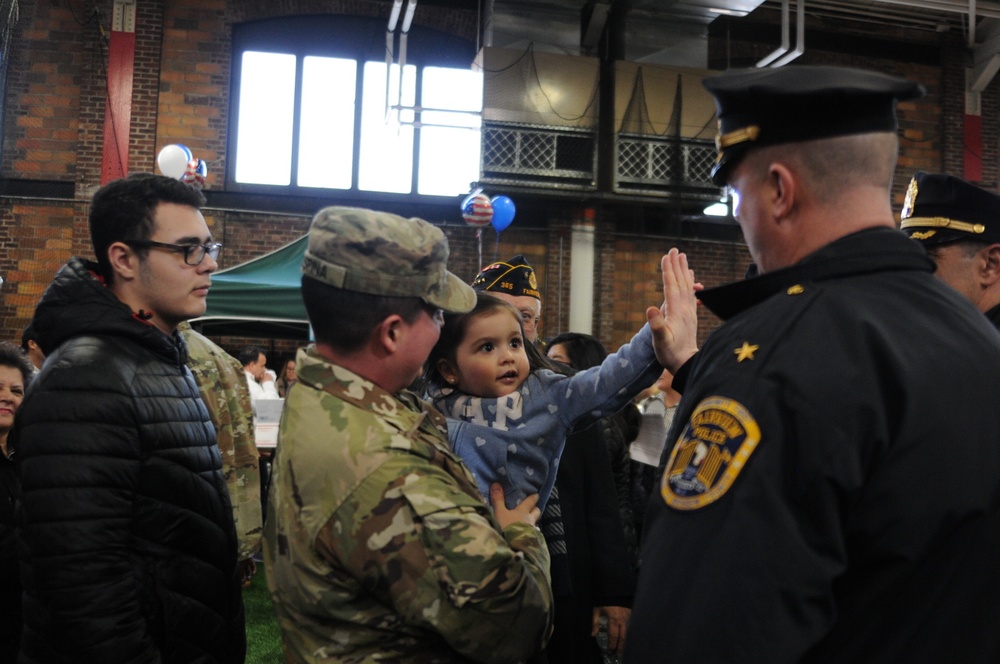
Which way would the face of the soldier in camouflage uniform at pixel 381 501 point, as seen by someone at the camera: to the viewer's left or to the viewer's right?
to the viewer's right

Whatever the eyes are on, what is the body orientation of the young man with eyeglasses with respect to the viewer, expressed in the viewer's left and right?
facing to the right of the viewer

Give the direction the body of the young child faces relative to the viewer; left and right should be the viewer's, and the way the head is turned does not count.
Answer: facing the viewer and to the right of the viewer

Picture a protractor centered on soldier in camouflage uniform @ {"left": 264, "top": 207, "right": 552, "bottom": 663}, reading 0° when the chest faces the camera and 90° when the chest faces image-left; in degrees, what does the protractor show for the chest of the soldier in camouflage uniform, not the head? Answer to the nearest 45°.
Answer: approximately 225°

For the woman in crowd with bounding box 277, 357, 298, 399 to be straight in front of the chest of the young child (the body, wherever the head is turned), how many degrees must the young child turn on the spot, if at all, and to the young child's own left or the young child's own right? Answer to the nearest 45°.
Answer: approximately 135° to the young child's own left

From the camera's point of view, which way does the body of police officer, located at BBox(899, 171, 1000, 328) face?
to the viewer's left

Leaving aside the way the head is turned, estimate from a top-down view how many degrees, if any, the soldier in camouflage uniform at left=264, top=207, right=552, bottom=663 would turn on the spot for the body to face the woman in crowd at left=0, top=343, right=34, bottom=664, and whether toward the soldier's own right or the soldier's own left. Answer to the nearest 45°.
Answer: approximately 90° to the soldier's own left

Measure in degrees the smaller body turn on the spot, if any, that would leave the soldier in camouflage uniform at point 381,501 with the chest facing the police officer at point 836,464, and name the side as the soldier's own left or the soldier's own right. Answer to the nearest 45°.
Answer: approximately 90° to the soldier's own right

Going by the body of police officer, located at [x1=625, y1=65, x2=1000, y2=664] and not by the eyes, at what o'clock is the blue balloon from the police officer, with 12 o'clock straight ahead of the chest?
The blue balloon is roughly at 1 o'clock from the police officer.

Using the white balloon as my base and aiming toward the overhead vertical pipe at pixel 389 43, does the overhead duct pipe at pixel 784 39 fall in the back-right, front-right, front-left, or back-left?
front-right

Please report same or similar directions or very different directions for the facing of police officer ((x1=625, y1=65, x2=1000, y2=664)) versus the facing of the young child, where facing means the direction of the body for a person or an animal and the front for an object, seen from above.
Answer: very different directions

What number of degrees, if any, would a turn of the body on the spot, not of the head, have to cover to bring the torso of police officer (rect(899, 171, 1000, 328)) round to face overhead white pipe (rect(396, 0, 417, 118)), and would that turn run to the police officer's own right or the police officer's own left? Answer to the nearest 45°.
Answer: approximately 45° to the police officer's own right

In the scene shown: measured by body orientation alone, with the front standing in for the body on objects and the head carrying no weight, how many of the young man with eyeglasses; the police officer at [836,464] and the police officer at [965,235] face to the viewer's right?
1

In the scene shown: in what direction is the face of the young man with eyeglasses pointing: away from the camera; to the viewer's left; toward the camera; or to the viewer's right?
to the viewer's right
